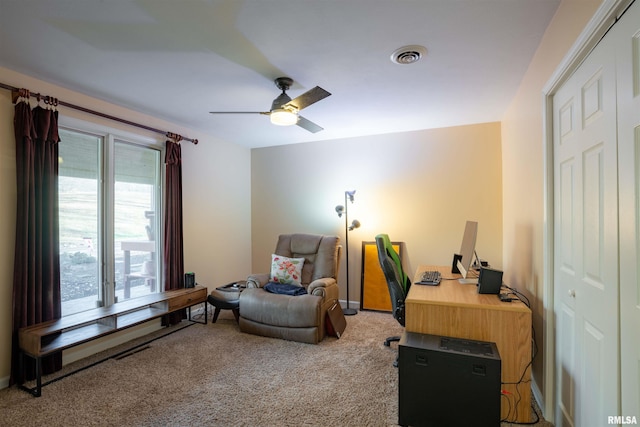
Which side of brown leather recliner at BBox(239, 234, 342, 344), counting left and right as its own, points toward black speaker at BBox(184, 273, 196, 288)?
right

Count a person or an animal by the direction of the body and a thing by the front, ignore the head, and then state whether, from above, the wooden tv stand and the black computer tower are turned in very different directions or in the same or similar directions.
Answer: very different directions

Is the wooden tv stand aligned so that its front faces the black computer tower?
yes

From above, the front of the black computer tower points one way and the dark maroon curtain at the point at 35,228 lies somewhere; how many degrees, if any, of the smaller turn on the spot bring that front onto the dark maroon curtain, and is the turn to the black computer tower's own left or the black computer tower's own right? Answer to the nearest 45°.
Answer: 0° — it already faces it

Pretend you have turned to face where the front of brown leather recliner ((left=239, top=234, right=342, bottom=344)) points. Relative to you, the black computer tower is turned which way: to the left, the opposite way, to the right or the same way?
to the right

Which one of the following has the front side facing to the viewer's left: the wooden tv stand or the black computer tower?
the black computer tower

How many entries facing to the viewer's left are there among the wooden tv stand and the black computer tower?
1

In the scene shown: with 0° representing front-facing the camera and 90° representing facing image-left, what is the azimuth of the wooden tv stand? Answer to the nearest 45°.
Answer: approximately 315°

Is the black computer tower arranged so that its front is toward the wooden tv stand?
yes

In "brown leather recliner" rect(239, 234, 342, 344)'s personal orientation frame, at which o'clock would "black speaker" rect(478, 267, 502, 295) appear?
The black speaker is roughly at 9 o'clock from the brown leather recliner.
